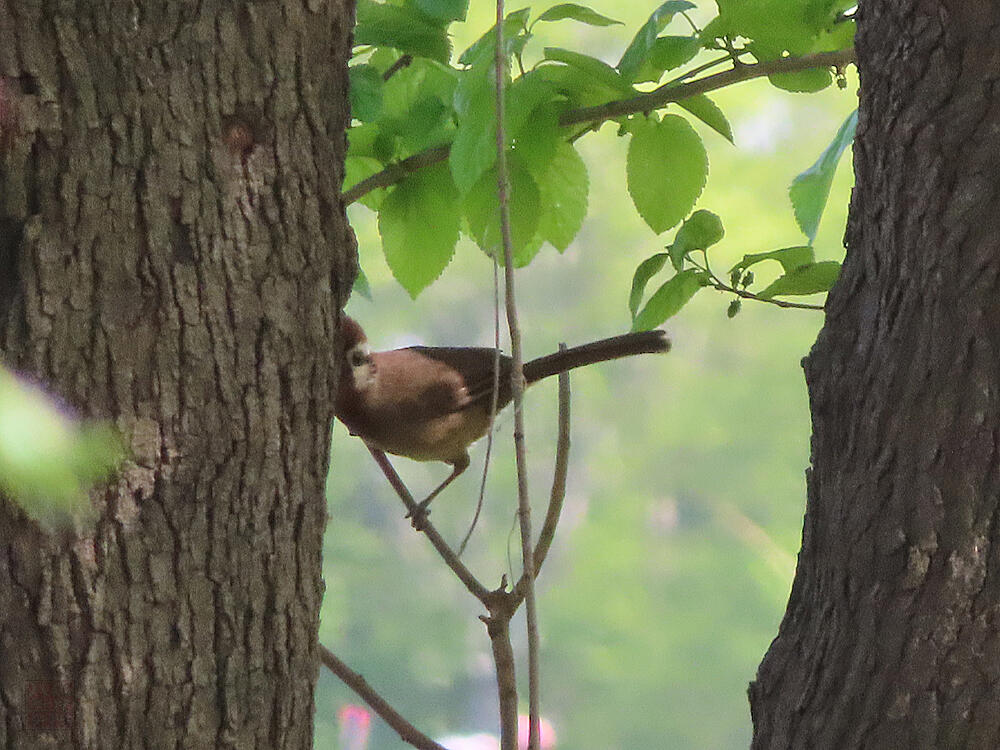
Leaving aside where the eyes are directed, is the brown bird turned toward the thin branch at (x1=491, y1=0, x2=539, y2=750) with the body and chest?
no

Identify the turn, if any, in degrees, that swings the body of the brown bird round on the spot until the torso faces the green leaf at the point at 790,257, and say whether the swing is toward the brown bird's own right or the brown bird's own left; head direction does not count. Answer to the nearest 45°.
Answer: approximately 135° to the brown bird's own left

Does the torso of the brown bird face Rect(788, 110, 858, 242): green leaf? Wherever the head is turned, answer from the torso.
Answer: no

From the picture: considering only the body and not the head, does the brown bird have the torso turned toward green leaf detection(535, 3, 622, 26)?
no

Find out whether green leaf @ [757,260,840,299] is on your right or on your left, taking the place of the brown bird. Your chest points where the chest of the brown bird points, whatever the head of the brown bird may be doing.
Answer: on your left

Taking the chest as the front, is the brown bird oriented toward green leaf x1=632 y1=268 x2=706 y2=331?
no

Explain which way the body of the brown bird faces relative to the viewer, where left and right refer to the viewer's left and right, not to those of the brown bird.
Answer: facing to the left of the viewer
